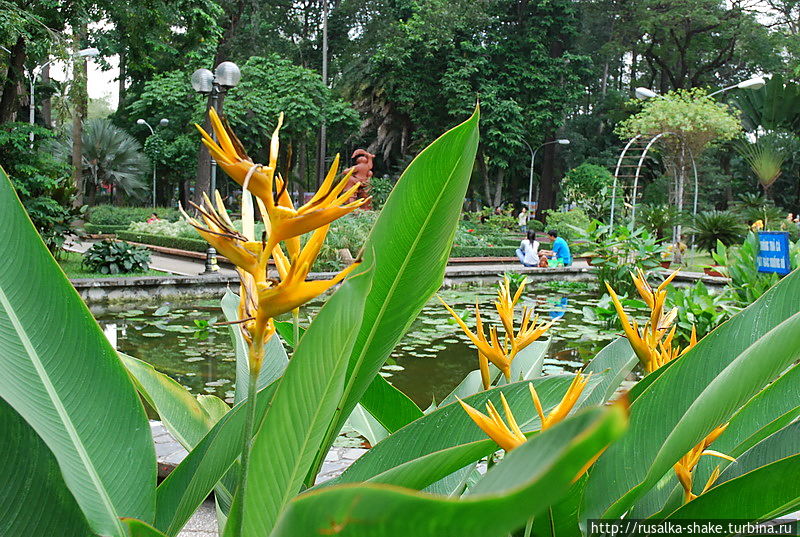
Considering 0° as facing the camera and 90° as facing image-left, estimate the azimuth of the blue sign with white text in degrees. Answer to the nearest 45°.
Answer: approximately 0°

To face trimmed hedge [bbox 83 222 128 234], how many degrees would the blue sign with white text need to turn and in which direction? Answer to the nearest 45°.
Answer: approximately 135° to its right

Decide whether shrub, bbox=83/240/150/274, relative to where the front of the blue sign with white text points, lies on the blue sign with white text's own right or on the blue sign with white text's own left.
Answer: on the blue sign with white text's own right

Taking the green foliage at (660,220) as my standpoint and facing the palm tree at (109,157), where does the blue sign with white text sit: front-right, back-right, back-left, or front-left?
back-left

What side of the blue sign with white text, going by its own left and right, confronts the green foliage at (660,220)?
back

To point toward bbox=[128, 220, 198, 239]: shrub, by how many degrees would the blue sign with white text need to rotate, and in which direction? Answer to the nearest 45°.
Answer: approximately 135° to its right

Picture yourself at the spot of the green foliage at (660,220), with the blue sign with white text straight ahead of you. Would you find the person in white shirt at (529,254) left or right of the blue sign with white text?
right
